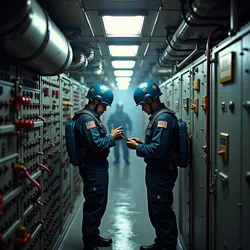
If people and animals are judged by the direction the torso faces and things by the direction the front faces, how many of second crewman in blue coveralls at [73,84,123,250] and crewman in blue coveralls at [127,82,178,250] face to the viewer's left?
1

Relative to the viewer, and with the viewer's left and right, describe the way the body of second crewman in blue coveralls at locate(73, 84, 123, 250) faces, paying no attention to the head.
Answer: facing to the right of the viewer

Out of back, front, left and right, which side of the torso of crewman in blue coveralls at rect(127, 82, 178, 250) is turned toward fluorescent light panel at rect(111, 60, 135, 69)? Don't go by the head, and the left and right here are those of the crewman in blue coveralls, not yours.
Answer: right

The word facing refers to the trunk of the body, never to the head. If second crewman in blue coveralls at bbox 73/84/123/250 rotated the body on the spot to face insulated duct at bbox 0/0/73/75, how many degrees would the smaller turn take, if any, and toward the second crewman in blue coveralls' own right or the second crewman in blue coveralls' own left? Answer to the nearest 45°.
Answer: approximately 90° to the second crewman in blue coveralls' own right

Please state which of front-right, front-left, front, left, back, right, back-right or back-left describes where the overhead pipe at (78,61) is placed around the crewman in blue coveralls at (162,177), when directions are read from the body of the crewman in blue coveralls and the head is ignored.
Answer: front-right

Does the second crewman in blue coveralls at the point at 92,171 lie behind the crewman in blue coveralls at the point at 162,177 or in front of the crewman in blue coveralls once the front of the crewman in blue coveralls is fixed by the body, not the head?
in front

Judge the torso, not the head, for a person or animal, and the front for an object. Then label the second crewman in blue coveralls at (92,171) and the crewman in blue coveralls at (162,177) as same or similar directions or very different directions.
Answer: very different directions

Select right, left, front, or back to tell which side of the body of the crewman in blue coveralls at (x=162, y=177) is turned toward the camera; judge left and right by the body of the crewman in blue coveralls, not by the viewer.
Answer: left
